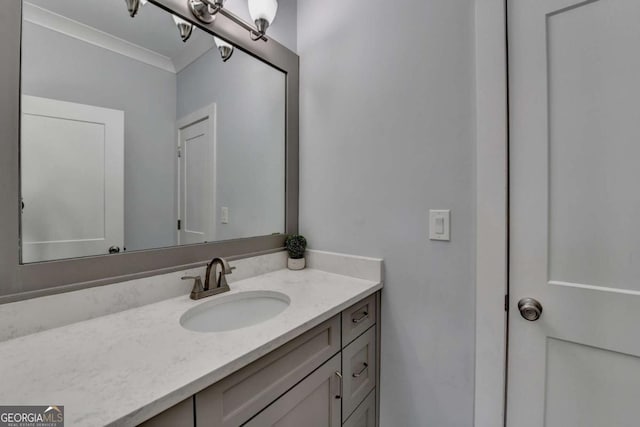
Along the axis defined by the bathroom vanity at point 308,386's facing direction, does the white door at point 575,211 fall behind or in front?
in front

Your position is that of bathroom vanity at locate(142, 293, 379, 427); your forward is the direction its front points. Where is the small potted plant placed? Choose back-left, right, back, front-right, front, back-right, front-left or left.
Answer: back-left

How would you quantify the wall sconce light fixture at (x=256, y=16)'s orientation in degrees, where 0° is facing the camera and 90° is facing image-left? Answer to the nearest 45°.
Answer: approximately 315°

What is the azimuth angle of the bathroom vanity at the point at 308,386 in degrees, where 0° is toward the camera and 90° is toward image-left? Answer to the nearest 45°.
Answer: approximately 315°

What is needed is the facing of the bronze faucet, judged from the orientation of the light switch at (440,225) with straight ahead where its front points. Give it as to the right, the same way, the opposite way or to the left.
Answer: to the left

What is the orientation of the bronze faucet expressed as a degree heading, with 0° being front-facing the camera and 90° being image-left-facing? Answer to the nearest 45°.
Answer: approximately 315°
